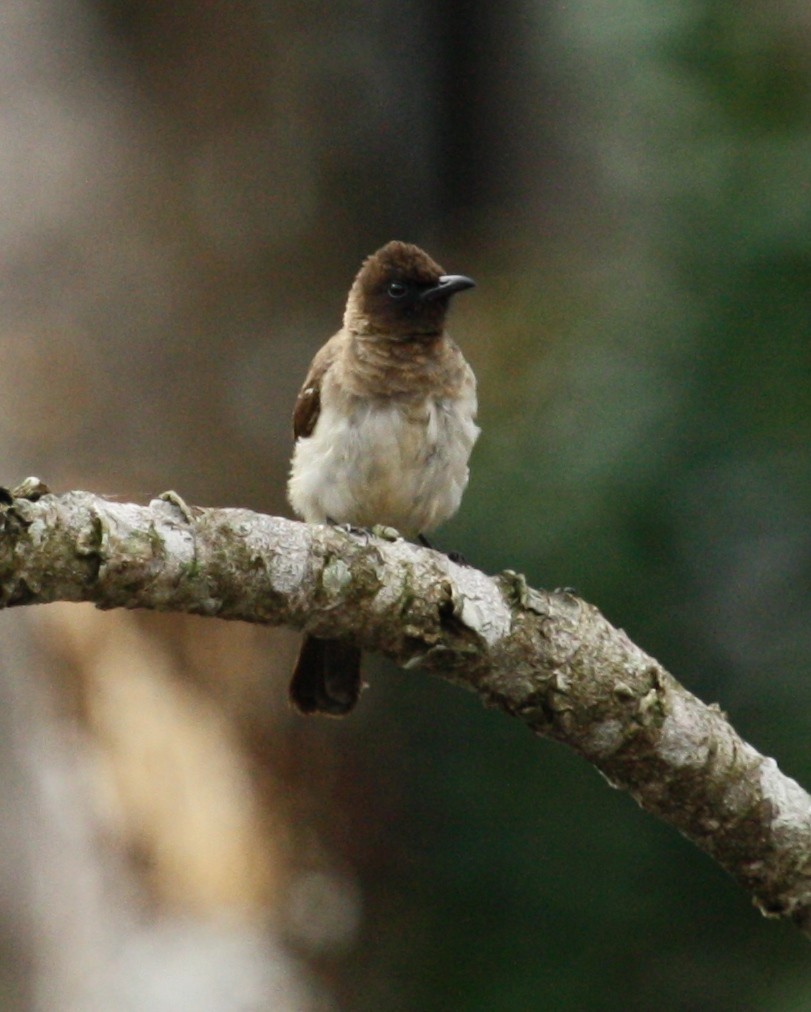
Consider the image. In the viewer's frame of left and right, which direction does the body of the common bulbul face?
facing the viewer and to the right of the viewer
